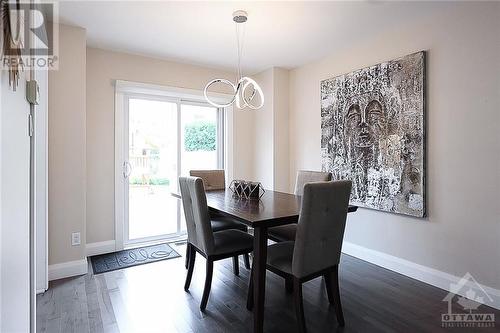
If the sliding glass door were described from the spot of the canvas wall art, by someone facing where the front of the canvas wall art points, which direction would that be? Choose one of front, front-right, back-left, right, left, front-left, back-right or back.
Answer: front-right

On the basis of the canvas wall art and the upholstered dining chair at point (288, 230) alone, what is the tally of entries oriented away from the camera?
0

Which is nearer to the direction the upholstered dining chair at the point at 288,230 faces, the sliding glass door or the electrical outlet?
the electrical outlet

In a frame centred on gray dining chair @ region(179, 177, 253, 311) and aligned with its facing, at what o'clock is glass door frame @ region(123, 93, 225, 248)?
The glass door frame is roughly at 10 o'clock from the gray dining chair.

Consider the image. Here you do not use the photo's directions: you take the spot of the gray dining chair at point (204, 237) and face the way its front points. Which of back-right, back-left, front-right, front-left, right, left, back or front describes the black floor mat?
left

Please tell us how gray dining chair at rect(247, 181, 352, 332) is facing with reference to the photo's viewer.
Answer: facing away from the viewer and to the left of the viewer

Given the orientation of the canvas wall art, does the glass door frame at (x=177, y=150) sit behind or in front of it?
in front

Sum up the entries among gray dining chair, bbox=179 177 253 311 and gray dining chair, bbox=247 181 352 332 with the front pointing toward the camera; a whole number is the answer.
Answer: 0

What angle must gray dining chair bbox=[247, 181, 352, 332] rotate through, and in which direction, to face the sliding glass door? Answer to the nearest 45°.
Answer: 0° — it already faces it

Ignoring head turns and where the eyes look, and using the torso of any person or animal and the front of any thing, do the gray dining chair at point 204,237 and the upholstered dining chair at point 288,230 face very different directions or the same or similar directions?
very different directions
